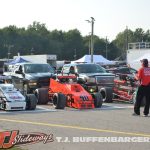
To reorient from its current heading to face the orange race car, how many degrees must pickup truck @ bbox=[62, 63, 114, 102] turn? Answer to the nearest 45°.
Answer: approximately 45° to its right

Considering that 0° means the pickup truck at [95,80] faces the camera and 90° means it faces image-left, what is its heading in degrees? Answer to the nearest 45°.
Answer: approximately 315°

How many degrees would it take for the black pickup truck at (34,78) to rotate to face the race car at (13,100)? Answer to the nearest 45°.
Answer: approximately 45° to its right
